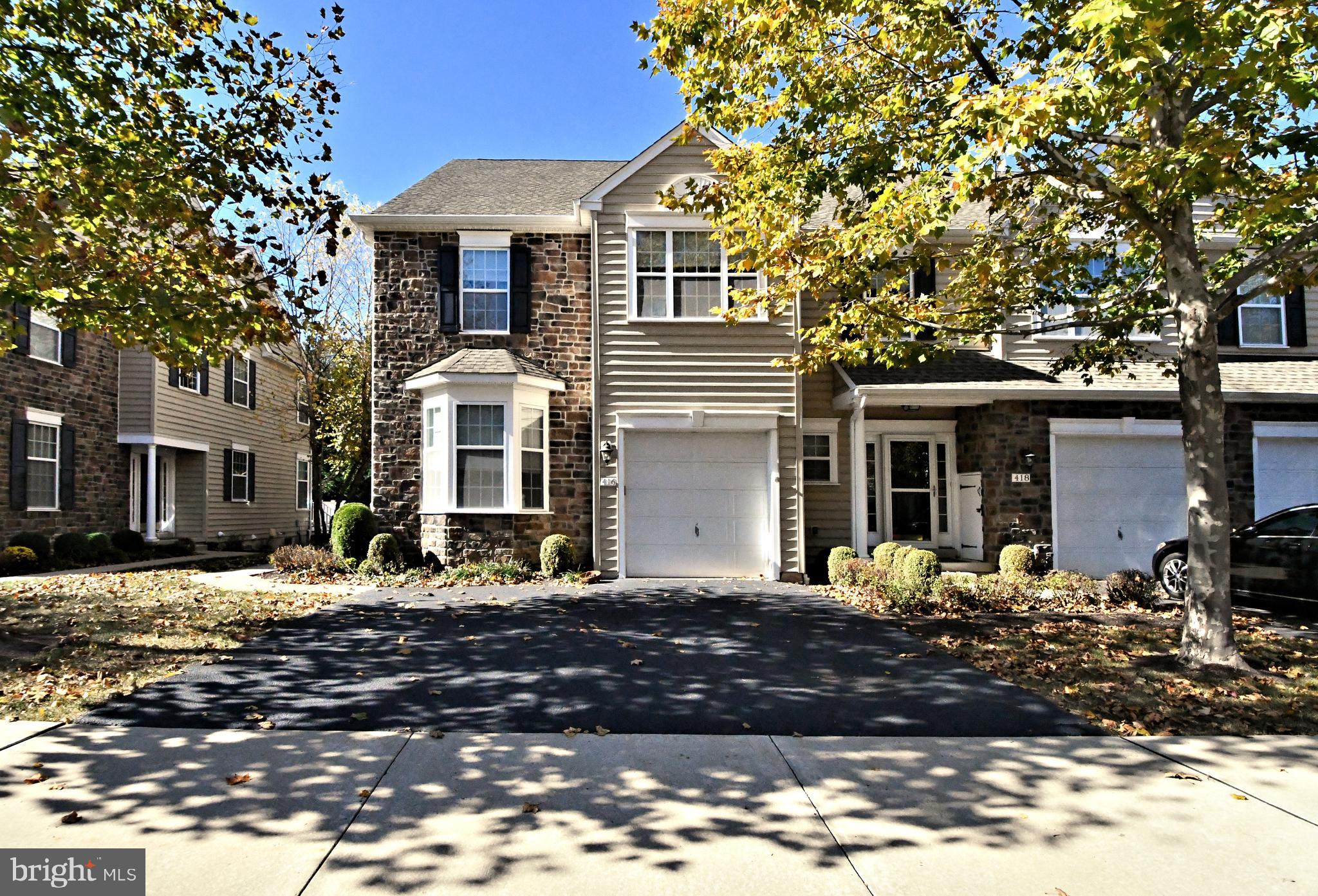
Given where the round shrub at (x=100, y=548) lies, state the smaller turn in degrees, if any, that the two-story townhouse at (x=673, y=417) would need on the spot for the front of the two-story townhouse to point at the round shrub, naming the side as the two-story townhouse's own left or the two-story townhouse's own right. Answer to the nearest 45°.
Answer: approximately 90° to the two-story townhouse's own right

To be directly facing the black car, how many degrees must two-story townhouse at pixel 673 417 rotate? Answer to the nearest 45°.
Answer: approximately 90° to its left

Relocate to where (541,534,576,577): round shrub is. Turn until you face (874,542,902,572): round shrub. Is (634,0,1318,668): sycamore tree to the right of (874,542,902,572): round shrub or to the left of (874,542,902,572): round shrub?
right

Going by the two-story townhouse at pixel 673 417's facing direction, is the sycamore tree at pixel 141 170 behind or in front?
in front

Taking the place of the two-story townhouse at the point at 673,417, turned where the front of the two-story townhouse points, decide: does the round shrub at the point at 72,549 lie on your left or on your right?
on your right

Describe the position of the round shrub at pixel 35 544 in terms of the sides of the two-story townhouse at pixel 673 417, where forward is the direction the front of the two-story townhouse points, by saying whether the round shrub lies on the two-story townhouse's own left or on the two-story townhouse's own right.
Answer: on the two-story townhouse's own right

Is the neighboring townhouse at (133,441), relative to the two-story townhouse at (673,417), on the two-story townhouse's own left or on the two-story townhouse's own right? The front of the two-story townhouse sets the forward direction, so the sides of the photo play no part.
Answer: on the two-story townhouse's own right

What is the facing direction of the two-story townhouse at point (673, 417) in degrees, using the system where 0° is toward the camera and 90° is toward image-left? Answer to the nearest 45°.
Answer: approximately 0°
